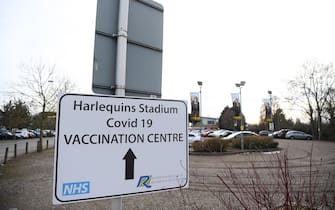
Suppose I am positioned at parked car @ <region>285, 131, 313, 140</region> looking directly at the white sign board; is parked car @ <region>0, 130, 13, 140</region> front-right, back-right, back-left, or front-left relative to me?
front-right

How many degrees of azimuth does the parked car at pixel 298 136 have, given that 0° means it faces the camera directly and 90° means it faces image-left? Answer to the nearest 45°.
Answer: approximately 270°

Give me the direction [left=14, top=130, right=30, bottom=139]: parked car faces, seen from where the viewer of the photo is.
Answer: facing the viewer and to the right of the viewer

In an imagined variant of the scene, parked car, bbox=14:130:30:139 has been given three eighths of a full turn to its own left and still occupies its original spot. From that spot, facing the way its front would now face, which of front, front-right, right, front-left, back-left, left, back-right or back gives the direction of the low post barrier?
back

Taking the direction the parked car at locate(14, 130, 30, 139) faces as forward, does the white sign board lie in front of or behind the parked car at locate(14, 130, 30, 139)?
in front

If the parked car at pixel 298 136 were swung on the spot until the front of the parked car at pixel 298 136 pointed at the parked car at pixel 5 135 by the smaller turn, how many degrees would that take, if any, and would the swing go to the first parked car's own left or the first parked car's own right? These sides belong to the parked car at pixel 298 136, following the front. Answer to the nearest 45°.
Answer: approximately 135° to the first parked car's own right

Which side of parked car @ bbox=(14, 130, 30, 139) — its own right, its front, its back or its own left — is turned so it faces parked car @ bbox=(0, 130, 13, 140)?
right

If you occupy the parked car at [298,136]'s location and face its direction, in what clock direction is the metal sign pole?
The metal sign pole is roughly at 3 o'clock from the parked car.

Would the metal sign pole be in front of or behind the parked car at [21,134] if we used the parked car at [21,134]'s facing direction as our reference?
in front
